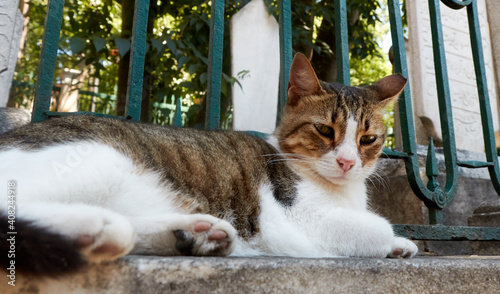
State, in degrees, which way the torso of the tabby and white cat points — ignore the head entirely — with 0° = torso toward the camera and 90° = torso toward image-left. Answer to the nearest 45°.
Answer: approximately 270°
